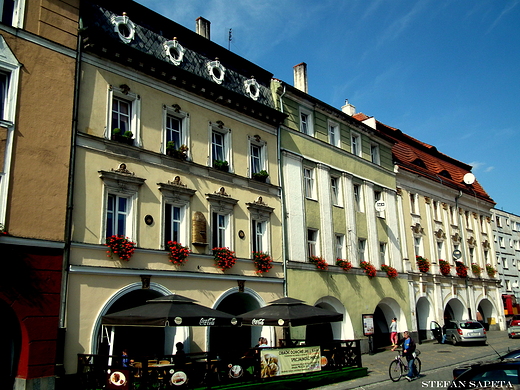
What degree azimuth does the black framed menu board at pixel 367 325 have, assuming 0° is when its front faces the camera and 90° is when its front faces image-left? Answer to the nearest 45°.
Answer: approximately 315°

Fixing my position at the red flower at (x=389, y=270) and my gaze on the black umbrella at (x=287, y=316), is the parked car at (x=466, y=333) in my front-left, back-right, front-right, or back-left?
back-left

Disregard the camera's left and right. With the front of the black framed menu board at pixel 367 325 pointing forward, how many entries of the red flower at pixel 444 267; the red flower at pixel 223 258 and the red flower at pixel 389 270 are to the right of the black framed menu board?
1

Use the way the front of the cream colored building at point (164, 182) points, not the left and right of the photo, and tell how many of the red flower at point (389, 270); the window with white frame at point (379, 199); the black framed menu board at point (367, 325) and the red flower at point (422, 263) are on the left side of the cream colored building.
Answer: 4

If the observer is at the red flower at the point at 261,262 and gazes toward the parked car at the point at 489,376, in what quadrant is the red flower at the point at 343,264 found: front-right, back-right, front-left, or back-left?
back-left

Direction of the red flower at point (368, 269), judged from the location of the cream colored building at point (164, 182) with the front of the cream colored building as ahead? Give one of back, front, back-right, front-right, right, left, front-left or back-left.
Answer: left

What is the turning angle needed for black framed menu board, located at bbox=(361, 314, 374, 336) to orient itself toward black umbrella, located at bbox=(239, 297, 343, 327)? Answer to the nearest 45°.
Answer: approximately 45° to its right

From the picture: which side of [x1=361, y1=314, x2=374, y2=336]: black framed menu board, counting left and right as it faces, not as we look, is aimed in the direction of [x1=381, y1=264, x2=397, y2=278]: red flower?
left

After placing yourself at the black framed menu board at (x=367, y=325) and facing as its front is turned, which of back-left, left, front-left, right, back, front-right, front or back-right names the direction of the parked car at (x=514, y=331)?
left

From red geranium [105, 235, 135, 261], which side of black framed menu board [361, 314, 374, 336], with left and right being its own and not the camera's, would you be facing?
right

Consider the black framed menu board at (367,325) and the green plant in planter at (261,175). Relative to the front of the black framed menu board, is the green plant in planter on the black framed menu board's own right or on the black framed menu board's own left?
on the black framed menu board's own right

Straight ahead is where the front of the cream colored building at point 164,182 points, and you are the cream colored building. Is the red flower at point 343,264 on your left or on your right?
on your left

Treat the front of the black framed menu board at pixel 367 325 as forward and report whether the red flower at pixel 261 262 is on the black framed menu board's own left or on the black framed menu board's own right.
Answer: on the black framed menu board's own right

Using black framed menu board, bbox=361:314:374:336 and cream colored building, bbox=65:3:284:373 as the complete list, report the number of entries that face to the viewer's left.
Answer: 0

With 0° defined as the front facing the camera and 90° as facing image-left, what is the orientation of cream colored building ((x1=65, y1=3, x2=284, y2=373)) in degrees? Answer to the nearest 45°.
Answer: approximately 315°

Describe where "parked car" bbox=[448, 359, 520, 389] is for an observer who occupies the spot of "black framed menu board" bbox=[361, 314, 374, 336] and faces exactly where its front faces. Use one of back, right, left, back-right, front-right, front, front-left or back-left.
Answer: front-right
